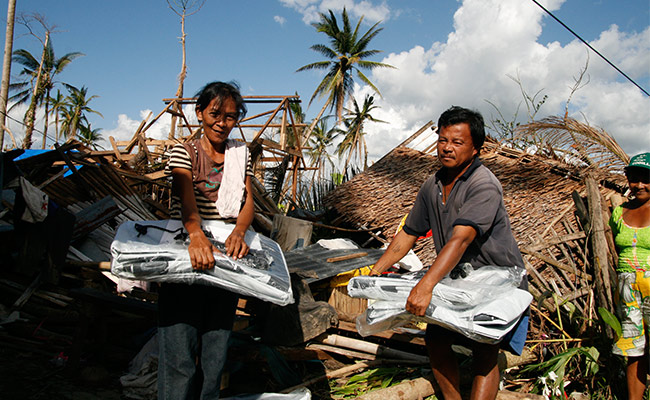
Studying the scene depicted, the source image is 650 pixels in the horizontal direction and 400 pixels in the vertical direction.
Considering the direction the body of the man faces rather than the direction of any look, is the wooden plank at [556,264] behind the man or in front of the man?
behind

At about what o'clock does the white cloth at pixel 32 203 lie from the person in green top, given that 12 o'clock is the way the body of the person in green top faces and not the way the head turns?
The white cloth is roughly at 2 o'clock from the person in green top.

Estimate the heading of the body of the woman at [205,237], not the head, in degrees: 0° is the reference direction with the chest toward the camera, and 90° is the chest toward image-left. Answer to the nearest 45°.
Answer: approximately 0°

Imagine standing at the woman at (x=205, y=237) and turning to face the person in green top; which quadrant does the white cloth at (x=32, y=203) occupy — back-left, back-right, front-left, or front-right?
back-left

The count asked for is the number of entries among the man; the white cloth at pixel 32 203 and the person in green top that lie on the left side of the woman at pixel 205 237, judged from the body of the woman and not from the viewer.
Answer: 2

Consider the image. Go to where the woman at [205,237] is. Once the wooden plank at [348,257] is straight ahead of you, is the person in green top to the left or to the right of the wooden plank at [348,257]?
right

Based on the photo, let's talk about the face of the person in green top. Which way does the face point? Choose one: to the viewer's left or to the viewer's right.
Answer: to the viewer's left

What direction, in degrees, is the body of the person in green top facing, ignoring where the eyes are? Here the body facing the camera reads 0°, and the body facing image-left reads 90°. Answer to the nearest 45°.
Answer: approximately 0°

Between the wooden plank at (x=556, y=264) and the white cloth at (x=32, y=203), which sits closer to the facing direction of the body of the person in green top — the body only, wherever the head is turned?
the white cloth
